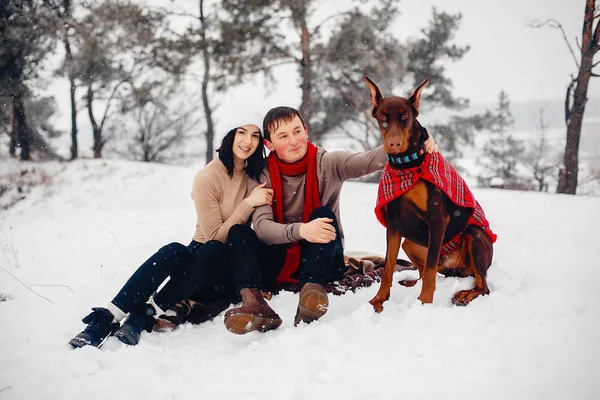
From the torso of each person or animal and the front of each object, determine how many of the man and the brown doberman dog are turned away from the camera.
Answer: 0

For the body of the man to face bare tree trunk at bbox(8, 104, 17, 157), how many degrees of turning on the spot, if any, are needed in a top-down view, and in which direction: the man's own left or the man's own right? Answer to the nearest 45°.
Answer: approximately 135° to the man's own right

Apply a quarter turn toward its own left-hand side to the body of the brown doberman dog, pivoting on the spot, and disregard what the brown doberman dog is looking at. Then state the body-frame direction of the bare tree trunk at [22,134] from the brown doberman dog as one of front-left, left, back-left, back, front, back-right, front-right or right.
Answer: back

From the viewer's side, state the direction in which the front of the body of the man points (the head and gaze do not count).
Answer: toward the camera

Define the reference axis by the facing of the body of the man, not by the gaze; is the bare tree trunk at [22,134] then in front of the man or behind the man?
behind

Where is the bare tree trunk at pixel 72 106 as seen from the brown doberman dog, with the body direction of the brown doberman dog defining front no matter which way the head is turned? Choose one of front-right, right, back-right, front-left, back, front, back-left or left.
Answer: right

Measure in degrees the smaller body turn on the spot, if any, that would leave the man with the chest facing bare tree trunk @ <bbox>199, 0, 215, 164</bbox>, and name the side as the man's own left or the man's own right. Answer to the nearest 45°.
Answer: approximately 180°

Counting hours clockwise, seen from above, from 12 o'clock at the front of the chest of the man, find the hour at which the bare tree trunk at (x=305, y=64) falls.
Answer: The bare tree trunk is roughly at 6 o'clock from the man.

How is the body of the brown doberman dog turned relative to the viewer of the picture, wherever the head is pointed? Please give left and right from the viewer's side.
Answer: facing the viewer and to the left of the viewer
